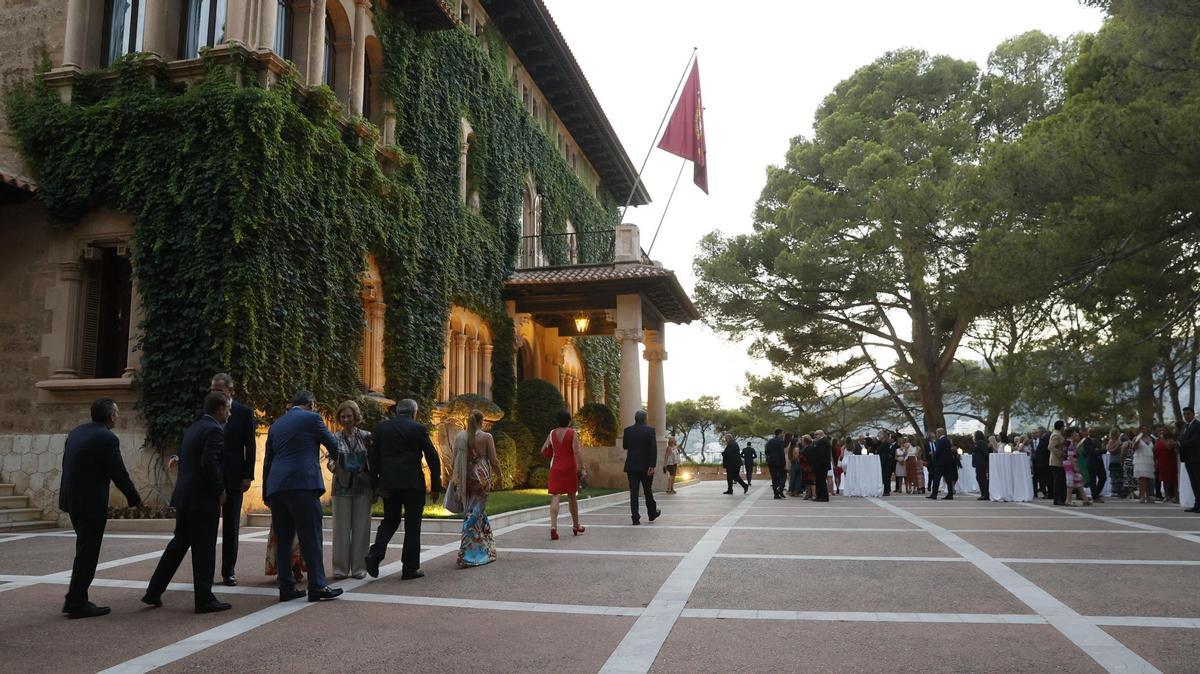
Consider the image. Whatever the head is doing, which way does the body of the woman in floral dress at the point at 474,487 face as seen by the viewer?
away from the camera

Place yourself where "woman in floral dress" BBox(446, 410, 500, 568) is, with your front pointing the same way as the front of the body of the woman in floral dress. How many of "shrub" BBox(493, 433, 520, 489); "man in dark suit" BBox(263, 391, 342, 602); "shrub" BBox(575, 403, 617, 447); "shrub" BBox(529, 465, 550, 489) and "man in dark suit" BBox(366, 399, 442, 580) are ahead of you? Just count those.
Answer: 3

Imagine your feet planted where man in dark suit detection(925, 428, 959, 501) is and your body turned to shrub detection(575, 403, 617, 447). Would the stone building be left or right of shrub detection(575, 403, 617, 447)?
left

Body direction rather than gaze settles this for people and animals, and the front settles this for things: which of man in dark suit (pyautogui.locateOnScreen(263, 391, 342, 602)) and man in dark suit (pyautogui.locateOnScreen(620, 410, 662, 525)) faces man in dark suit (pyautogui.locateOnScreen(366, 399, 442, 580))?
man in dark suit (pyautogui.locateOnScreen(263, 391, 342, 602))

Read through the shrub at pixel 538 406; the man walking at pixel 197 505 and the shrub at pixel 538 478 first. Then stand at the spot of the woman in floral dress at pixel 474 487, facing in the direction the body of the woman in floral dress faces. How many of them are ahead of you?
2

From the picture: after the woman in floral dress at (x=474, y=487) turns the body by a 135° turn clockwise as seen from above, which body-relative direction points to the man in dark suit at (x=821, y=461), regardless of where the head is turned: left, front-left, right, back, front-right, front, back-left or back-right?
left

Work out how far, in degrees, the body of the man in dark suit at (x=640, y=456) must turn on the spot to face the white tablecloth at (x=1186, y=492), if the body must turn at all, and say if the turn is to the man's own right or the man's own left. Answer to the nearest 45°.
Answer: approximately 90° to the man's own right

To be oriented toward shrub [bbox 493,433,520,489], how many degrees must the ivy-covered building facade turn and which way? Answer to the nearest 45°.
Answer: approximately 90° to its left

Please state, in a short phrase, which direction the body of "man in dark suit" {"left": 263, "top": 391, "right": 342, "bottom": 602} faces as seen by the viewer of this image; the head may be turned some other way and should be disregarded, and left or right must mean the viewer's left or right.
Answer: facing away from the viewer and to the right of the viewer

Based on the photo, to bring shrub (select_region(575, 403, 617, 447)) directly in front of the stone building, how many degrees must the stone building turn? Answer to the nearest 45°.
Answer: approximately 90° to its left

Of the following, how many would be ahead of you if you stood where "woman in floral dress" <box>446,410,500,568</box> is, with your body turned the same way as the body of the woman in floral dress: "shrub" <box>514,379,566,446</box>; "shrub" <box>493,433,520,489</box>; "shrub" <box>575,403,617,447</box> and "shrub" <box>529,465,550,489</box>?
4

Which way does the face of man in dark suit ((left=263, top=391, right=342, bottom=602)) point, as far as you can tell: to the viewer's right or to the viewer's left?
to the viewer's right

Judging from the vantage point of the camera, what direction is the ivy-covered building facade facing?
facing the viewer and to the right of the viewer

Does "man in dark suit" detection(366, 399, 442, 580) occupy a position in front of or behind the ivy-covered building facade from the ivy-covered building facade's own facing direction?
in front
